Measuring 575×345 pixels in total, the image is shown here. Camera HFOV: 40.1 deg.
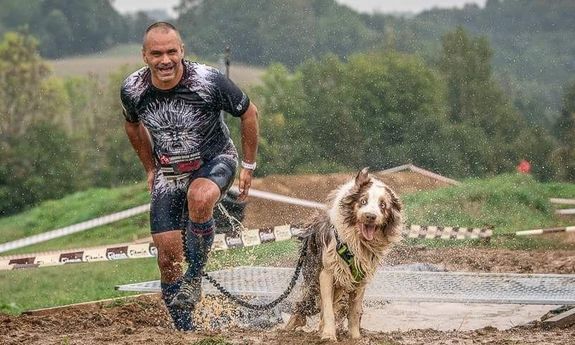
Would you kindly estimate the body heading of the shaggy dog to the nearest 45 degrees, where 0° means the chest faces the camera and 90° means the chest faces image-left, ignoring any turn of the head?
approximately 315°

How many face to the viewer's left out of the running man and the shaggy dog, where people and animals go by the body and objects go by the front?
0

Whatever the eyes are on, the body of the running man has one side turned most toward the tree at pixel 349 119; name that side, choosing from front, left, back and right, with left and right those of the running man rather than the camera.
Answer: back

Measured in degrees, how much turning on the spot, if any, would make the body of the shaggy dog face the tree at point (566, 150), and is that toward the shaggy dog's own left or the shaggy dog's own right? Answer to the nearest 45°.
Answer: approximately 135° to the shaggy dog's own left

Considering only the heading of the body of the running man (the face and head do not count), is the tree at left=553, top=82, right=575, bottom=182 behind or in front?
behind

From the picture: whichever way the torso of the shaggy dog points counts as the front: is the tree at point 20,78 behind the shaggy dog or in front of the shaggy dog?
behind

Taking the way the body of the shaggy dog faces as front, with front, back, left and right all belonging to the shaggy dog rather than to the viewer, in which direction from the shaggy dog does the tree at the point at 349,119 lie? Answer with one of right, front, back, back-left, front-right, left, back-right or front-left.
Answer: back-left

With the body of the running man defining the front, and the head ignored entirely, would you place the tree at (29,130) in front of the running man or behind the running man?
behind

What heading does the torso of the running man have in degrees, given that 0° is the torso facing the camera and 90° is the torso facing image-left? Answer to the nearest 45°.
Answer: approximately 0°
